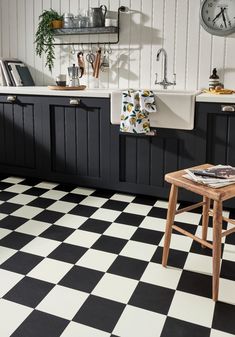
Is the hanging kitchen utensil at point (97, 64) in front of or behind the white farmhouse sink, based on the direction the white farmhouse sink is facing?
behind

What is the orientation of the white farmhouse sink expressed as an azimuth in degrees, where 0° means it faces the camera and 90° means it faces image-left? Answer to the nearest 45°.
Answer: approximately 0°

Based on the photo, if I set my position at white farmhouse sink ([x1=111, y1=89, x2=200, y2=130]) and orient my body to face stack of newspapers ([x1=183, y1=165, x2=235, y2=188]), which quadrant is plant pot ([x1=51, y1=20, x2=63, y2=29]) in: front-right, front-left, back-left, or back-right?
back-right

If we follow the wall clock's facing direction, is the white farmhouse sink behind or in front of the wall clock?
in front

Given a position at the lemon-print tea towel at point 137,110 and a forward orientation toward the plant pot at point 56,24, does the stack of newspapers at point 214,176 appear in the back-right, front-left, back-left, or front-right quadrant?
back-left

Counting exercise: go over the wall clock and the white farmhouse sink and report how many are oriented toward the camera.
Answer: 2

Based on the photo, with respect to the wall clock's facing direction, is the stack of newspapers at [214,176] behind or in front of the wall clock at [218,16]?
in front

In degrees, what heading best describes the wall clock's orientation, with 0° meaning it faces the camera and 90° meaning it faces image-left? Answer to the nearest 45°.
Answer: approximately 0°

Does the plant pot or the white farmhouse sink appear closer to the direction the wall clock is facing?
the white farmhouse sink
